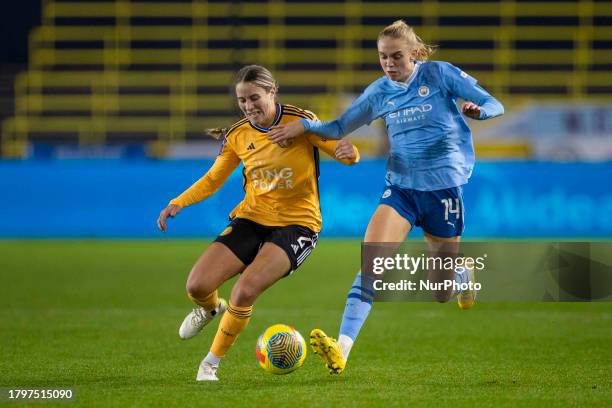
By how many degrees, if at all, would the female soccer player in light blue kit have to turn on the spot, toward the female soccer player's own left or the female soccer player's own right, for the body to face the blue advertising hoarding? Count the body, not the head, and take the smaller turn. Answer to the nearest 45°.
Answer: approximately 135° to the female soccer player's own right

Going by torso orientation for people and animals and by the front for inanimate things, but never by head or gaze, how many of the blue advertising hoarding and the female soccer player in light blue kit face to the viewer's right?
0

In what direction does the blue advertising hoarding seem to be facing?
toward the camera

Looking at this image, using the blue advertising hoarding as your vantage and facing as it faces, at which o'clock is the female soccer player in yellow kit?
The female soccer player in yellow kit is roughly at 12 o'clock from the blue advertising hoarding.

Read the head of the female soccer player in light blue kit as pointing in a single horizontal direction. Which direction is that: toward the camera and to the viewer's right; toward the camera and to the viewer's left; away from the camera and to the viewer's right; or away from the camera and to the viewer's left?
toward the camera and to the viewer's left

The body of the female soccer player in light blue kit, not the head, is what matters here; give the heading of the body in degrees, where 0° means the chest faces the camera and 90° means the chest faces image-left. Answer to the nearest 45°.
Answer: approximately 45°

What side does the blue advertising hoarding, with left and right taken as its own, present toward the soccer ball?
front

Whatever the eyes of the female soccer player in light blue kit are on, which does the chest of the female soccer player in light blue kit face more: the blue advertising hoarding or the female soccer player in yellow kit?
the female soccer player in yellow kit

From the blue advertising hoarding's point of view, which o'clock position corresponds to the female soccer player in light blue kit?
The female soccer player in light blue kit is roughly at 12 o'clock from the blue advertising hoarding.
